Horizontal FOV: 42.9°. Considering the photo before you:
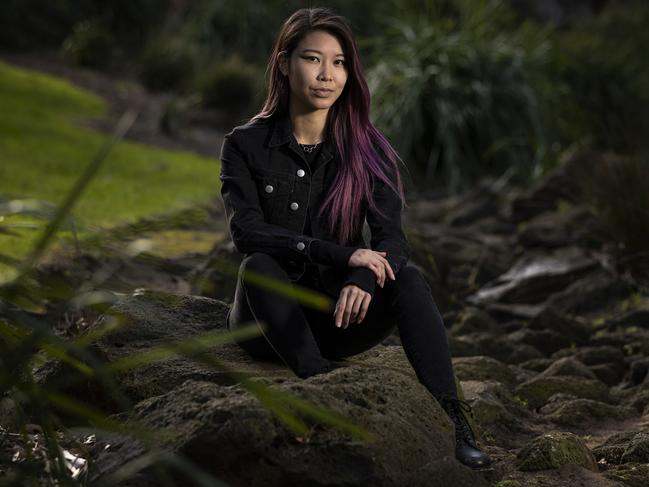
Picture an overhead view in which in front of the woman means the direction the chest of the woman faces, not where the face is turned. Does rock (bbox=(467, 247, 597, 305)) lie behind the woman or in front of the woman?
behind

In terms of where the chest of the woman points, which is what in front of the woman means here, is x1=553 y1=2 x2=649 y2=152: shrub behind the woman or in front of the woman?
behind

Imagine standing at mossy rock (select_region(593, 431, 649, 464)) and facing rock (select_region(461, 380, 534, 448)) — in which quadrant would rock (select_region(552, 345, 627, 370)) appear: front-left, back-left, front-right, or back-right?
front-right

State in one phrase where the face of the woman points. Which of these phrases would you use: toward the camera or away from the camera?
toward the camera

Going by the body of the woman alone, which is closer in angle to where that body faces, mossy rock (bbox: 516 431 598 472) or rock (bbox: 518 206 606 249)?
the mossy rock

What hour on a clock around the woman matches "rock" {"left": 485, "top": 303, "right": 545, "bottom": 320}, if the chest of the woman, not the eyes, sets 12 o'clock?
The rock is roughly at 7 o'clock from the woman.

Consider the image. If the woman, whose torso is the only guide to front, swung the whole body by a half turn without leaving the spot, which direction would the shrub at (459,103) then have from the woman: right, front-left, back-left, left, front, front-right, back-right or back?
front

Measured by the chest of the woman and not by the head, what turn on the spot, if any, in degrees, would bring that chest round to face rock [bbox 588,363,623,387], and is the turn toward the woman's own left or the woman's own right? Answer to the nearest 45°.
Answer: approximately 135° to the woman's own left

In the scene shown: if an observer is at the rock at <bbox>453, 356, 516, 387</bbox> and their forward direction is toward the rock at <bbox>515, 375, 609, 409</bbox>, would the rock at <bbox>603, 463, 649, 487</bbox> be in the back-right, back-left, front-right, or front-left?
front-right

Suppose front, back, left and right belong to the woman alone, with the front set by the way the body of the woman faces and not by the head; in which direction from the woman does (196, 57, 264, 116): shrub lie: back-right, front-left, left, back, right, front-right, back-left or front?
back

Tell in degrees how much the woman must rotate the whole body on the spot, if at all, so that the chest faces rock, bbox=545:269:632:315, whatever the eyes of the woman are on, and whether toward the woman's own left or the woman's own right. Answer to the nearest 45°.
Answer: approximately 135° to the woman's own left

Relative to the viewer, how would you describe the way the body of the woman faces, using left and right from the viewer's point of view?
facing the viewer

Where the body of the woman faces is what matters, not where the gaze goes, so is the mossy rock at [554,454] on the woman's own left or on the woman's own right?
on the woman's own left

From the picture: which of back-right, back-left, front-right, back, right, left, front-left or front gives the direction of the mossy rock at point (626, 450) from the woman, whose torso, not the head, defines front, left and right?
left

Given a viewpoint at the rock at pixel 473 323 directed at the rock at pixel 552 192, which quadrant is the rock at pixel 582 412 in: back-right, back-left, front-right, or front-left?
back-right
